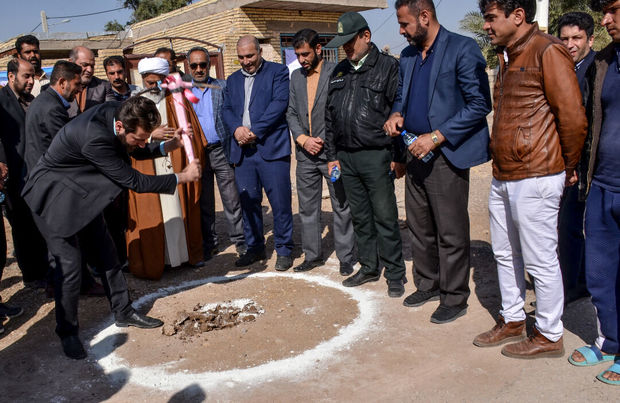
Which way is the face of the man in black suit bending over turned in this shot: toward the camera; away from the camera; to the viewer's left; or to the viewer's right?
to the viewer's right

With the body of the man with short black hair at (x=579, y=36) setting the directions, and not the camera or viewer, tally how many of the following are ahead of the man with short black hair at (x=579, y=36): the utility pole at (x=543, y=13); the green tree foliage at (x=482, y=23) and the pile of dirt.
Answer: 1

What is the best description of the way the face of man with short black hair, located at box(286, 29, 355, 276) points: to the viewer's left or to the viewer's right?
to the viewer's left

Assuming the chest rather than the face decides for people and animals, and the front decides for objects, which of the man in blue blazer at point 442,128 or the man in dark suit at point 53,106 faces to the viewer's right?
the man in dark suit

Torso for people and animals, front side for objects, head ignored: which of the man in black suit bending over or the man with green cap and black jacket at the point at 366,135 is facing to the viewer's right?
the man in black suit bending over

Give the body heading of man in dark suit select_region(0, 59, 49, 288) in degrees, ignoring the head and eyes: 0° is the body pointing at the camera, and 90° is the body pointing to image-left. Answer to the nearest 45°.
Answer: approximately 315°

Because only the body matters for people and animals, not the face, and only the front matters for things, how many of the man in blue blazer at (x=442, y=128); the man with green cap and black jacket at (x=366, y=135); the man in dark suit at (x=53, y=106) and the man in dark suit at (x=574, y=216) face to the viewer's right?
1

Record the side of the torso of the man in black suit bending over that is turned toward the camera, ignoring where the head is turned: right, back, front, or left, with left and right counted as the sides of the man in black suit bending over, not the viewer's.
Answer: right

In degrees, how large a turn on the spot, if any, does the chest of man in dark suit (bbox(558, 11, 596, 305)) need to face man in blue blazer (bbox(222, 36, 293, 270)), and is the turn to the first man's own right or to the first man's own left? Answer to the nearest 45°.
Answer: approximately 45° to the first man's own right

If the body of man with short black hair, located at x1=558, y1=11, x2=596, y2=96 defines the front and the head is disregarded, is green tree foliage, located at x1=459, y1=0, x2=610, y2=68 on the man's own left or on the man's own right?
on the man's own right

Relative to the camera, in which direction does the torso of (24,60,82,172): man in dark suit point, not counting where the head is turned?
to the viewer's right

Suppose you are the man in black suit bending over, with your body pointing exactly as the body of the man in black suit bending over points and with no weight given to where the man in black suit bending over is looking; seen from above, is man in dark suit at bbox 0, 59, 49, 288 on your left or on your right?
on your left

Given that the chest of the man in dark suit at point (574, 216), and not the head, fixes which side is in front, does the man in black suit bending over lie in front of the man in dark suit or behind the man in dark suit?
in front

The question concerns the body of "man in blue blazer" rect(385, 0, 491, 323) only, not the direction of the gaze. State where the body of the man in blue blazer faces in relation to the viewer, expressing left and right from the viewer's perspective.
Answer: facing the viewer and to the left of the viewer
